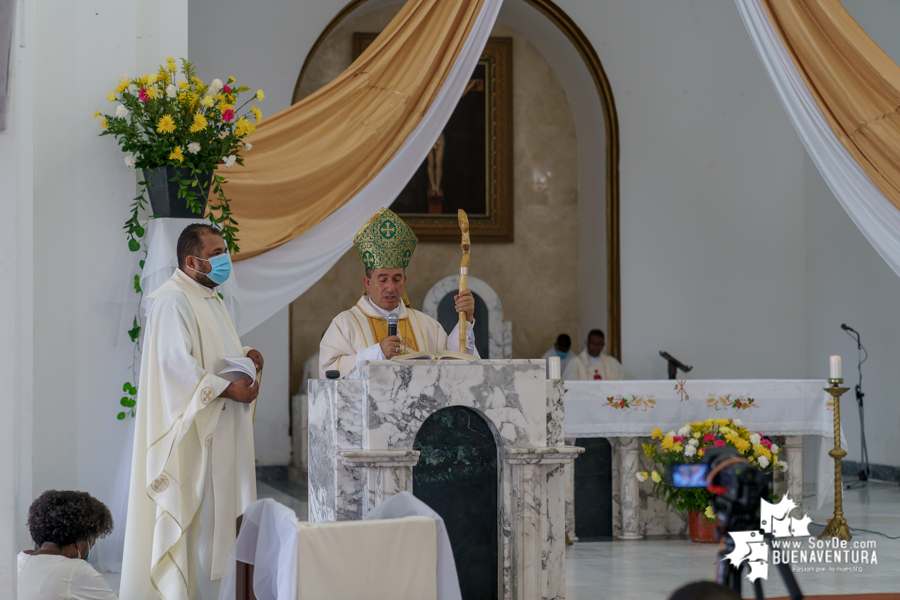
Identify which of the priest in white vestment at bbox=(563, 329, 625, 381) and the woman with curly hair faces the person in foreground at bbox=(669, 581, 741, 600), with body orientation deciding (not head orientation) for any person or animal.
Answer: the priest in white vestment

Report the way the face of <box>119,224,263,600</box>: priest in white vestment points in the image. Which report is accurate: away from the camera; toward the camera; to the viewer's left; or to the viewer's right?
to the viewer's right

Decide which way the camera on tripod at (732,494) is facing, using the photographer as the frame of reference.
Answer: facing away from the viewer and to the left of the viewer

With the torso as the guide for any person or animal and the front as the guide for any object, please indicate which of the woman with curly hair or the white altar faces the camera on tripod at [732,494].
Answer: the white altar

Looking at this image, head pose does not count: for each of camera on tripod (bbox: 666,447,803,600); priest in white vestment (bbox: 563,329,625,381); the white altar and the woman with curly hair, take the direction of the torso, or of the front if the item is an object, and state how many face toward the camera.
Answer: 2
